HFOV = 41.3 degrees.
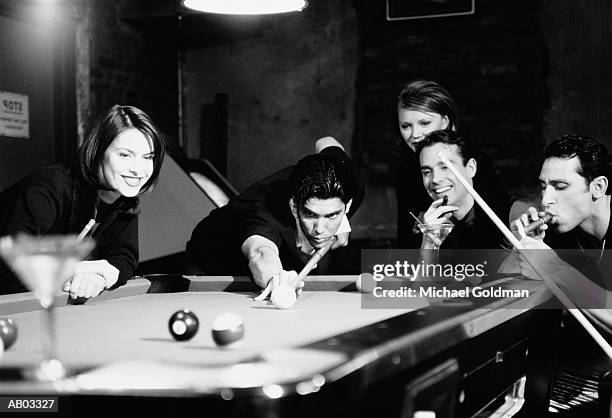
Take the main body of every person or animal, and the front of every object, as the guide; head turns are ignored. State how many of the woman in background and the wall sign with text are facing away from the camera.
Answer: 0

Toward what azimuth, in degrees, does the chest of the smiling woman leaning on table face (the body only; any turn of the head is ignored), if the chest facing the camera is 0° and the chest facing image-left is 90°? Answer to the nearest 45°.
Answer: approximately 315°

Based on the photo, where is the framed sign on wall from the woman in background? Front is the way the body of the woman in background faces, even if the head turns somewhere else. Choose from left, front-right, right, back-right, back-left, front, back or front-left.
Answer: back-right

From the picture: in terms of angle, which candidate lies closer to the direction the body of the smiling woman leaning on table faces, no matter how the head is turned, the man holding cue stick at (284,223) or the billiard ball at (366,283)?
the billiard ball

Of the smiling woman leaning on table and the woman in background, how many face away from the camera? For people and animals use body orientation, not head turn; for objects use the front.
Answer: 0

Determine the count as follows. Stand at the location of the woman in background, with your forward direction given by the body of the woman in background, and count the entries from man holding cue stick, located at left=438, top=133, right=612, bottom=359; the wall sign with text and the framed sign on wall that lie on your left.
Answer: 1

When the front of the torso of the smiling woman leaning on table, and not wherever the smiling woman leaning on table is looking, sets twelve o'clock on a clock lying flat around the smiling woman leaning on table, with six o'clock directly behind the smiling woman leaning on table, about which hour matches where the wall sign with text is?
The wall sign with text is roughly at 7 o'clock from the smiling woman leaning on table.

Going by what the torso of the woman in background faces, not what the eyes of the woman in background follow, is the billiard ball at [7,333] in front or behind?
in front

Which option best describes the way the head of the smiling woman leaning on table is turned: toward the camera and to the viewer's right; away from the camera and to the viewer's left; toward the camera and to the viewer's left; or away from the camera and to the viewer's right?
toward the camera and to the viewer's right
